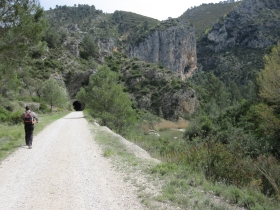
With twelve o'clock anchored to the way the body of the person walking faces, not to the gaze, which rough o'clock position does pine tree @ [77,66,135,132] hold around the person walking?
The pine tree is roughly at 1 o'clock from the person walking.

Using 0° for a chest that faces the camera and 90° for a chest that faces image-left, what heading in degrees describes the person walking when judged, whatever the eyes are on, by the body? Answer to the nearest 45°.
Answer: approximately 180°
